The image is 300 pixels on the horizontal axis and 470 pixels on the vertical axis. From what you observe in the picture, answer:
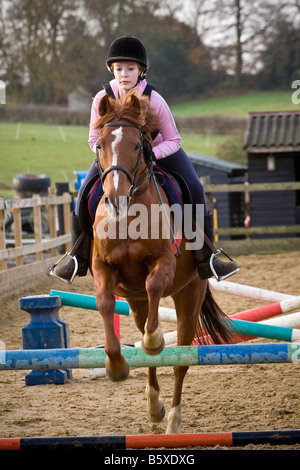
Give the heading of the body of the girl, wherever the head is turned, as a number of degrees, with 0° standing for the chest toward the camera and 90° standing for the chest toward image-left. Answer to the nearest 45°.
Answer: approximately 0°

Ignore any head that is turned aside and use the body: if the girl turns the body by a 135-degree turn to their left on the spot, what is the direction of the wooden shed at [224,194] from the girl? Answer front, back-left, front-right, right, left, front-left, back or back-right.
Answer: front-left

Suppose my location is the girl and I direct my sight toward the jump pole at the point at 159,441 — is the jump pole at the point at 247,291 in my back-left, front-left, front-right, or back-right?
back-left

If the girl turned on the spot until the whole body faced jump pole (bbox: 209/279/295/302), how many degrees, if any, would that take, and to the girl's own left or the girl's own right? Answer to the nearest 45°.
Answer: approximately 135° to the girl's own left
